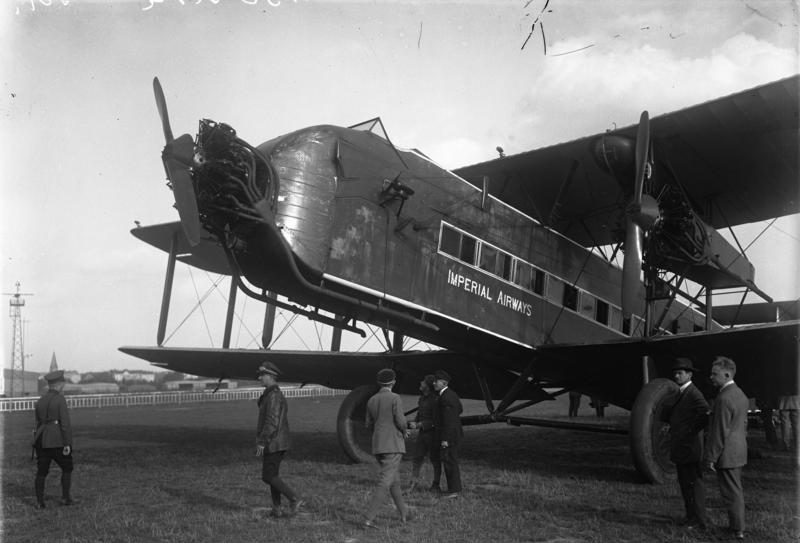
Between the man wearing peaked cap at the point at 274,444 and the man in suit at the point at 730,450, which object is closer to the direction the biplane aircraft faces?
the man wearing peaked cap

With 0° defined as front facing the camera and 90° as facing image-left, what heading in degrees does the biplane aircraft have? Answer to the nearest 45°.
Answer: approximately 45°
